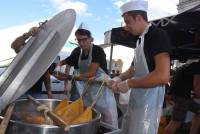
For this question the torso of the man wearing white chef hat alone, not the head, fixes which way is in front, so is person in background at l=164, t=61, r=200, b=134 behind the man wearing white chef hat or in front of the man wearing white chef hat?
behind

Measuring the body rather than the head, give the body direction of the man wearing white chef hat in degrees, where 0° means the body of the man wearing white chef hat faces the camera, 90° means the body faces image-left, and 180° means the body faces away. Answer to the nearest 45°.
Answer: approximately 45°

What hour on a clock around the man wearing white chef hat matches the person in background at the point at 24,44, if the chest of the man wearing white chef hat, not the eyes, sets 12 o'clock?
The person in background is roughly at 2 o'clock from the man wearing white chef hat.

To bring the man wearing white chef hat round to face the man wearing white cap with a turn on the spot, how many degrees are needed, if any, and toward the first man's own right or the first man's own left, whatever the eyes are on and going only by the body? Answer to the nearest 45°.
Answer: approximately 90° to the first man's own right
